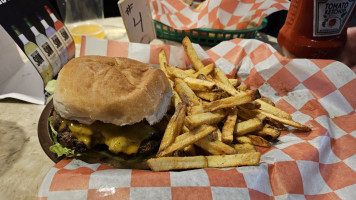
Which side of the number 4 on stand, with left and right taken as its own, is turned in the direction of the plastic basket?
left

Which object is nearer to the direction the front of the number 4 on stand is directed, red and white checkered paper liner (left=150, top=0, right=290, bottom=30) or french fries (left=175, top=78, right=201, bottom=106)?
the french fries

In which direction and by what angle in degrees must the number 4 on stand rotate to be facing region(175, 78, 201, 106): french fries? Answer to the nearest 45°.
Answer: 0° — it already faces it

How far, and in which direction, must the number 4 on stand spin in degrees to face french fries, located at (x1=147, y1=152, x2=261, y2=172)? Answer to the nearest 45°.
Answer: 0° — it already faces it

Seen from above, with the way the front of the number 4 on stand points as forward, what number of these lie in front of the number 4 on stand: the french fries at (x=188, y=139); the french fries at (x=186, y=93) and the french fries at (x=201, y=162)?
3

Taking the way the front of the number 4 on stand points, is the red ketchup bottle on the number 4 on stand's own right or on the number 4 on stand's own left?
on the number 4 on stand's own left

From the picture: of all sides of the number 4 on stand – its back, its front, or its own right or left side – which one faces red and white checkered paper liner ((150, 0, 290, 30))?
left

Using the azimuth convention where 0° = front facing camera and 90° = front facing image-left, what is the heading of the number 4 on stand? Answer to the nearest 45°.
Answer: approximately 0°
